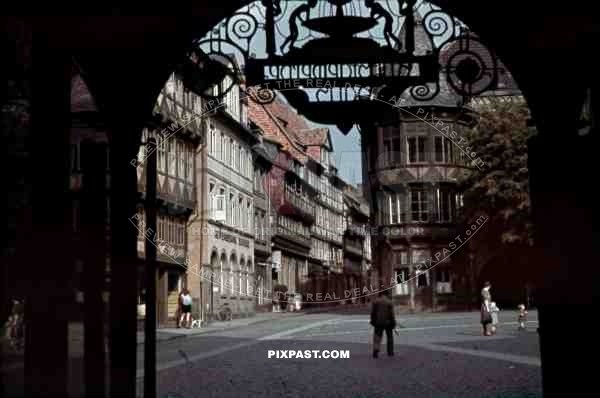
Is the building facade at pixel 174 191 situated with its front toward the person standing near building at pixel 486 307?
yes

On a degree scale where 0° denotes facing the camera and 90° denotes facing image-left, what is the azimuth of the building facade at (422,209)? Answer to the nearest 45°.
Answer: approximately 0°

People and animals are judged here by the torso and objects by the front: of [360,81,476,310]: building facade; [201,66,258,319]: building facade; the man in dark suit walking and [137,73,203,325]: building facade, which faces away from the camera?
the man in dark suit walking

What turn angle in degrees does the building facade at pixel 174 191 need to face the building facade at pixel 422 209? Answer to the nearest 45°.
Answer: approximately 90° to its left

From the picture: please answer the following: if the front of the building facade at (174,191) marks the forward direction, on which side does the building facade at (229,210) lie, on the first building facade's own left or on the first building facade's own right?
on the first building facade's own left

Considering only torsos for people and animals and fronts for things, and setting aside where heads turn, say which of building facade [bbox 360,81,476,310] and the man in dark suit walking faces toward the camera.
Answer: the building facade

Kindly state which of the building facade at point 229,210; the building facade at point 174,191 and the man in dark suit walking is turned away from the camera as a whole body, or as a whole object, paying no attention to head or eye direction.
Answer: the man in dark suit walking

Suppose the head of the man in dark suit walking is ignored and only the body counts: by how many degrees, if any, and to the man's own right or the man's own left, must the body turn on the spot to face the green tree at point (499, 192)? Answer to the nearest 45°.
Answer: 0° — they already face it

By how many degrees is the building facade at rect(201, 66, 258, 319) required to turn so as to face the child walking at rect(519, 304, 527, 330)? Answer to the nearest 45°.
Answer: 0° — it already faces them

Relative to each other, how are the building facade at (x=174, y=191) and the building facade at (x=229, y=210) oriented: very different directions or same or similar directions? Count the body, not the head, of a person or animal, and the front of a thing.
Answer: same or similar directions

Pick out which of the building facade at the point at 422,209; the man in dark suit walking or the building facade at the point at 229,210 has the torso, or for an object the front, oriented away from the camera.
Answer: the man in dark suit walking

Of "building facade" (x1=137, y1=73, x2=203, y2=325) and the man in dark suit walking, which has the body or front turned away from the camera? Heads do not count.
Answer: the man in dark suit walking

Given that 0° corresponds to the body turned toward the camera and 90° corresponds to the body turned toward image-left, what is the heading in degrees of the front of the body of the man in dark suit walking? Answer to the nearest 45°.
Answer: approximately 180°

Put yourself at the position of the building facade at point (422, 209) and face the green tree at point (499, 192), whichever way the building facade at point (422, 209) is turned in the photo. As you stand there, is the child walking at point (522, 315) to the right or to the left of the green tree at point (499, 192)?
right

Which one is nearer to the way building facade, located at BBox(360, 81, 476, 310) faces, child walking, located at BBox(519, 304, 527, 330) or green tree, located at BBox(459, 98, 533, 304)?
the child walking

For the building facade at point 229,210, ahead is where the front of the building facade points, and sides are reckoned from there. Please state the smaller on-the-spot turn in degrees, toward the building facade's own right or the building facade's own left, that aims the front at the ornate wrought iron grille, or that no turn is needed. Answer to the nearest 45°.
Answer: approximately 45° to the building facade's own right

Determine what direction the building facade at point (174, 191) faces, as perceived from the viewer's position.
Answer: facing the viewer and to the right of the viewer

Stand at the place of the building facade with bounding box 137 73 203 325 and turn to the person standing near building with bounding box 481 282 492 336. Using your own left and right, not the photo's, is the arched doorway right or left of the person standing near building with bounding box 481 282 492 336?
right

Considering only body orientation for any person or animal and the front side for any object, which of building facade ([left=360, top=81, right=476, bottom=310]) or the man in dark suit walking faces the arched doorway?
the building facade

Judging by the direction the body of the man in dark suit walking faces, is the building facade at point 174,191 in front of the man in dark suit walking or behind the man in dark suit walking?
in front
